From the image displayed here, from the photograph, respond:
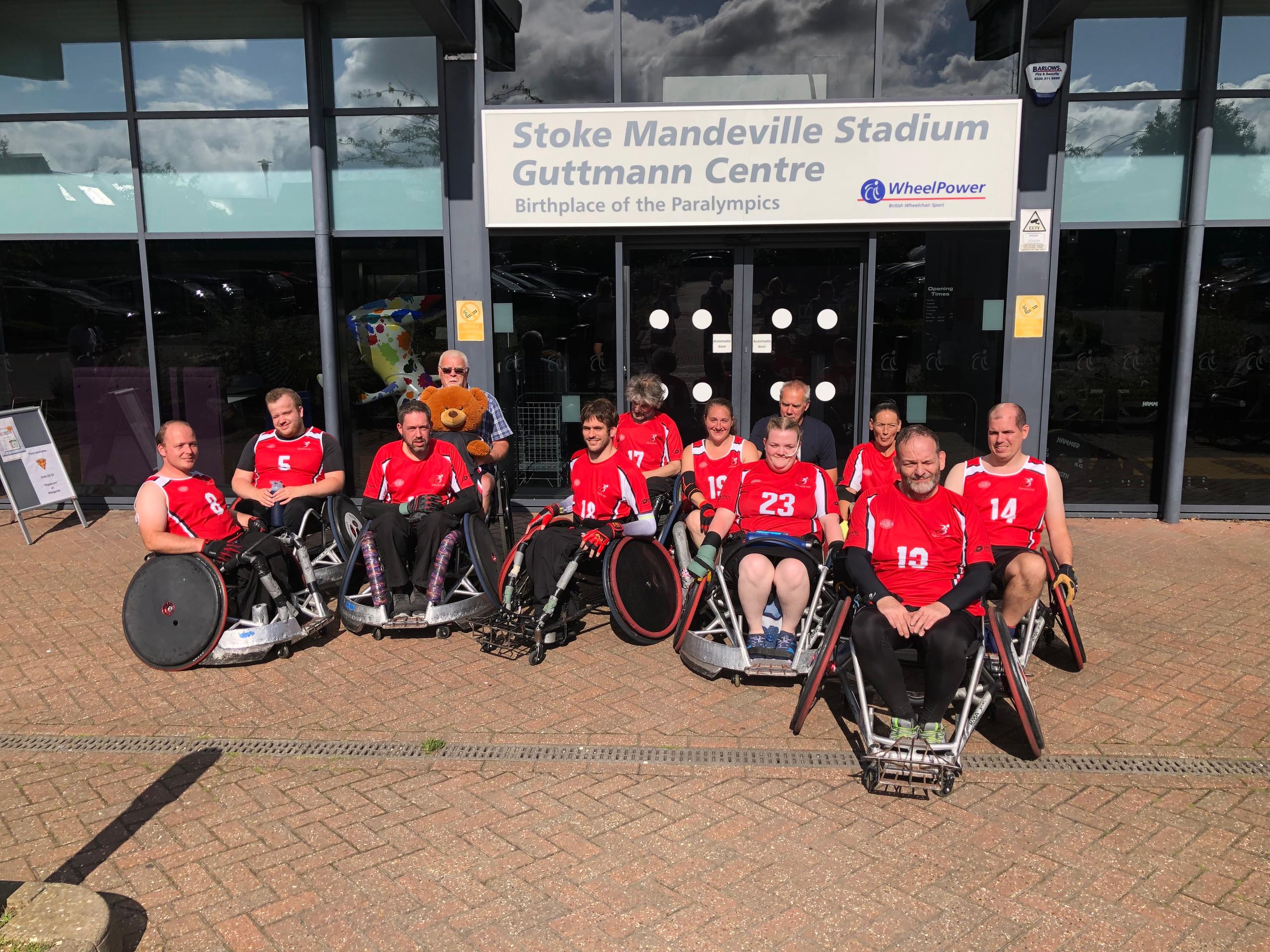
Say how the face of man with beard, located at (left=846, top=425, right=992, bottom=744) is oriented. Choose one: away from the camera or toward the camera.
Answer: toward the camera

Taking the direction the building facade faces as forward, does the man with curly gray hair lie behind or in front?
in front

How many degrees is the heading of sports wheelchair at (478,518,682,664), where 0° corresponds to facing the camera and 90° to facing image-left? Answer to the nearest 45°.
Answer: approximately 45°

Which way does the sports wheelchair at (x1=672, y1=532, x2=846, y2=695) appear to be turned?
toward the camera

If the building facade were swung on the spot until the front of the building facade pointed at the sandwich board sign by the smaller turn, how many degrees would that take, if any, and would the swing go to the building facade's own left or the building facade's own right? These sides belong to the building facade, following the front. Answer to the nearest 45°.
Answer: approximately 90° to the building facade's own right

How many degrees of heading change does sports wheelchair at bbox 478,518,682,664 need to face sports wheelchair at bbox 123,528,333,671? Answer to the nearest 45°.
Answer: approximately 45° to its right

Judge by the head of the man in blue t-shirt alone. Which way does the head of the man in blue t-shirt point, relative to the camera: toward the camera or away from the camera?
toward the camera

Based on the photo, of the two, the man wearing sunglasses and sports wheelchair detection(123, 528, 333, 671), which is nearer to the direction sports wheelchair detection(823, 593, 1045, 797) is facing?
the sports wheelchair

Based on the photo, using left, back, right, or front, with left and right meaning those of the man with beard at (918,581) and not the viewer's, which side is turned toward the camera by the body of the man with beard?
front

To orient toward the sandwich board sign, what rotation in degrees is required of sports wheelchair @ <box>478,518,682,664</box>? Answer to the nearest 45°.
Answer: approximately 90° to its right

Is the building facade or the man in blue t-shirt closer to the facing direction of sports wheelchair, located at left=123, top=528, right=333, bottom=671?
the man in blue t-shirt

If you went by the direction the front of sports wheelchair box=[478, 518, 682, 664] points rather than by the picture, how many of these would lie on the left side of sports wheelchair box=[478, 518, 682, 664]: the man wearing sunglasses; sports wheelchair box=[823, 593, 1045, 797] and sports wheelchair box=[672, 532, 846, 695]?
2

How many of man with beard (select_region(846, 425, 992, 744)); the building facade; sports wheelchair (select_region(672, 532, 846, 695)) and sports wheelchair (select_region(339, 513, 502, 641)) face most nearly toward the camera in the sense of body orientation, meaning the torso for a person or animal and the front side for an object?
4

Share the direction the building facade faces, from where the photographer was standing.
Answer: facing the viewer

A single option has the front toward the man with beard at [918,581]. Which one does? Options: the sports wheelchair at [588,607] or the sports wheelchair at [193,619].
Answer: the sports wheelchair at [193,619]

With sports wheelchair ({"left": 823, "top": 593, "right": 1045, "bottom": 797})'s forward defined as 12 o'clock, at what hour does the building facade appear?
The building facade is roughly at 5 o'clock from the sports wheelchair.
